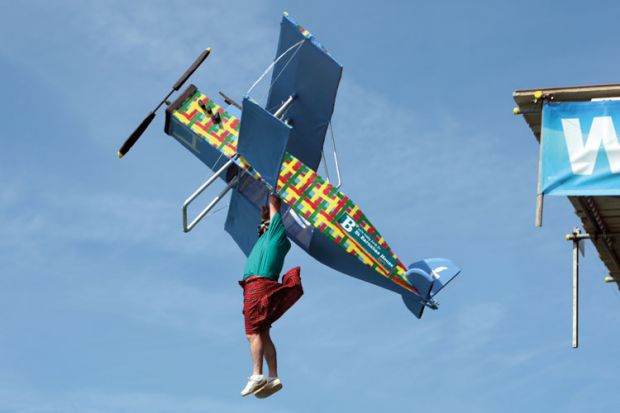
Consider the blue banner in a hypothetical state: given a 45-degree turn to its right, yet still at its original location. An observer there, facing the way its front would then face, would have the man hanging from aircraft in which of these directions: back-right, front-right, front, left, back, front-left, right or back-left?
front-right

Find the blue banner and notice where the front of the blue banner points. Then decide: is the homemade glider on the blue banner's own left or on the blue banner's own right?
on the blue banner's own right

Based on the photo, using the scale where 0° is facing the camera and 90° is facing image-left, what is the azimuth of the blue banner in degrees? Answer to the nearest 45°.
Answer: approximately 0°
